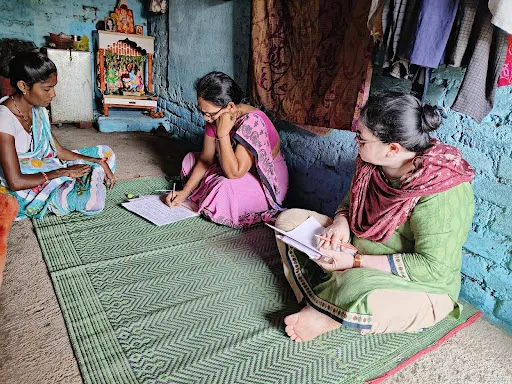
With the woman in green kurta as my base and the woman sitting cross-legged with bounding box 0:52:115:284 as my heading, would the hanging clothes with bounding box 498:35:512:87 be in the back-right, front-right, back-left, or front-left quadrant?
back-right

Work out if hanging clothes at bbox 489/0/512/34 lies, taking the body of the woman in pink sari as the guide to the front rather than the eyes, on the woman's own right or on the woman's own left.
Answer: on the woman's own left

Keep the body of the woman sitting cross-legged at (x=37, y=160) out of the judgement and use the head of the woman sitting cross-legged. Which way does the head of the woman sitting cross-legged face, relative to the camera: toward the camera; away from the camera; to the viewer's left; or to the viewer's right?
to the viewer's right

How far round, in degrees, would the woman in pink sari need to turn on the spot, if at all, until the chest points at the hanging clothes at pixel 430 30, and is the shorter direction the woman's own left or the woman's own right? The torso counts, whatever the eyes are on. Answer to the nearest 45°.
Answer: approximately 90° to the woman's own left

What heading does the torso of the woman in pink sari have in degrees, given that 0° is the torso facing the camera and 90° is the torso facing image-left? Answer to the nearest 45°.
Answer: approximately 45°
